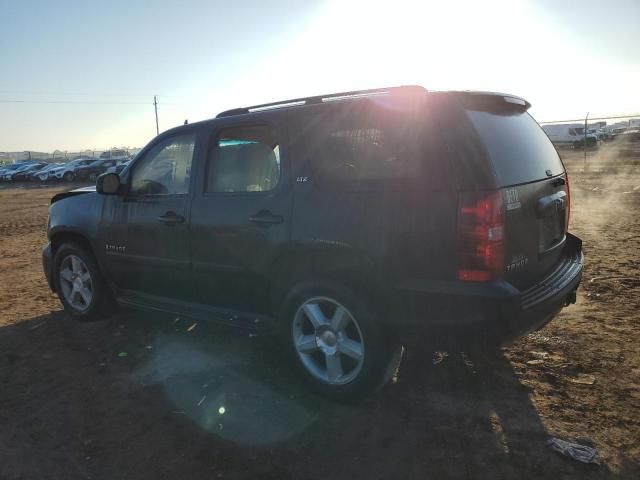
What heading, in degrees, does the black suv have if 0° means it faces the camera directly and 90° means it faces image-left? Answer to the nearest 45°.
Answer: approximately 135°

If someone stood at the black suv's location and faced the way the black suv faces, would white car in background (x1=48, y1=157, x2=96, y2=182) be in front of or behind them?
in front

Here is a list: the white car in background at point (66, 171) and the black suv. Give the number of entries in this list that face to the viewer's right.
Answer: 0

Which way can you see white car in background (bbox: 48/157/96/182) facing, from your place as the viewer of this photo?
facing the viewer and to the left of the viewer

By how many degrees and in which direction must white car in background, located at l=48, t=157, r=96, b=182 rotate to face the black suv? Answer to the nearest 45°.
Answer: approximately 45° to its left
